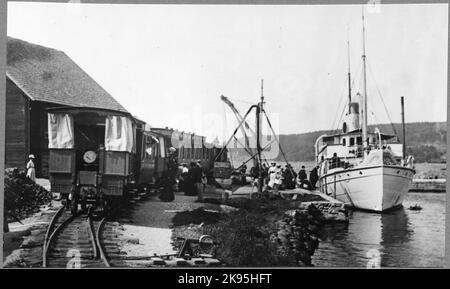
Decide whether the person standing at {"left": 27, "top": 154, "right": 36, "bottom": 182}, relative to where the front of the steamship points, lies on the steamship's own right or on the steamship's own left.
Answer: on the steamship's own right

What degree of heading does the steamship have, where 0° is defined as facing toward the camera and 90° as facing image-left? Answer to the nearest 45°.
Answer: approximately 0°

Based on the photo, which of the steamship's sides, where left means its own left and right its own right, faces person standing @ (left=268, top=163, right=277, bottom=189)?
right

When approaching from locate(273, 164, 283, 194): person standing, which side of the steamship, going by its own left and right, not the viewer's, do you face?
right
